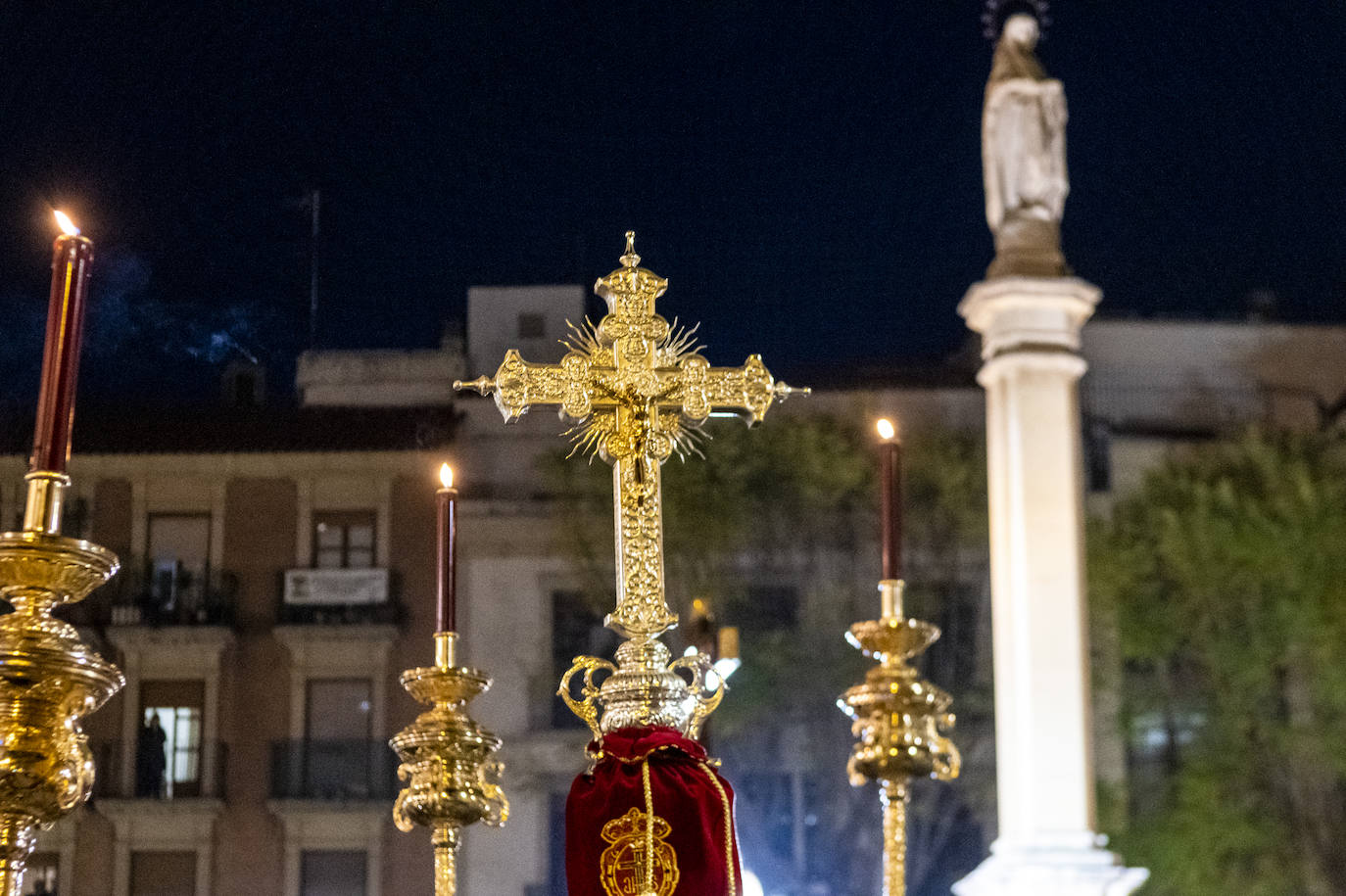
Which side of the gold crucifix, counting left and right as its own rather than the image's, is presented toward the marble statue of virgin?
back

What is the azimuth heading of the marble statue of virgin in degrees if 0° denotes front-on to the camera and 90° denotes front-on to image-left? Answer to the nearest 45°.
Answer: approximately 315°

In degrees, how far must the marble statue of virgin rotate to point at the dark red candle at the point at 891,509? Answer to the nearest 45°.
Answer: approximately 45° to its right

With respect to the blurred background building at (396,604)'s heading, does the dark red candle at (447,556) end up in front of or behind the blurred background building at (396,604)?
in front

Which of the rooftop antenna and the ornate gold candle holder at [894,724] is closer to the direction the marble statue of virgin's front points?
the ornate gold candle holder

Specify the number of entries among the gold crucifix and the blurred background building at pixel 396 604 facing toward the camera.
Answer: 2

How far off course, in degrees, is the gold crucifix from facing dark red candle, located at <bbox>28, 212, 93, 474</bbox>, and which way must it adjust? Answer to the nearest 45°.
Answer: approximately 45° to its right

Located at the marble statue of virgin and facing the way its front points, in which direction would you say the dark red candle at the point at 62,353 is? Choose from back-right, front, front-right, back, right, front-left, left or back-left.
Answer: front-right

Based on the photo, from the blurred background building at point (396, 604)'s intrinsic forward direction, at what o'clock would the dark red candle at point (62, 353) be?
The dark red candle is roughly at 12 o'clock from the blurred background building.

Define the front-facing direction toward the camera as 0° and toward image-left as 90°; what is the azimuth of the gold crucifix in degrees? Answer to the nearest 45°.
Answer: approximately 0°

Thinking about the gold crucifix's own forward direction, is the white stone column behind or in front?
behind

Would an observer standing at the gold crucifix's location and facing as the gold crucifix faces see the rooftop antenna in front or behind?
behind

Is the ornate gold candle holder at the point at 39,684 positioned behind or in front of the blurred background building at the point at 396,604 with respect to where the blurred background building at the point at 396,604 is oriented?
in front
